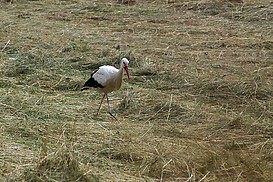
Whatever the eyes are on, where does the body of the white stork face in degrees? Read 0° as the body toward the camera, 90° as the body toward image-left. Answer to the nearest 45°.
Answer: approximately 270°
